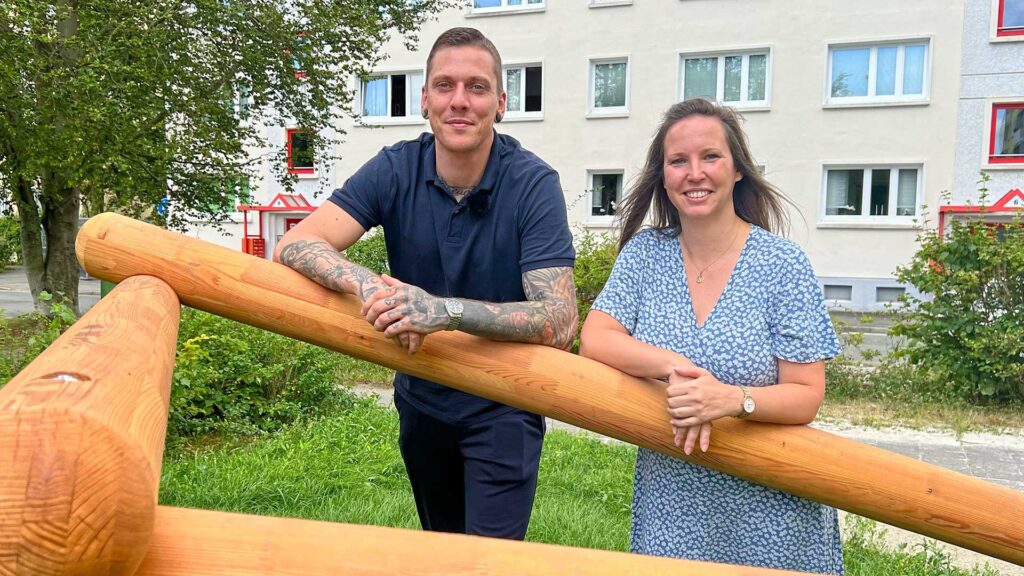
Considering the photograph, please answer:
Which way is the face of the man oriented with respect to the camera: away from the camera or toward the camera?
toward the camera

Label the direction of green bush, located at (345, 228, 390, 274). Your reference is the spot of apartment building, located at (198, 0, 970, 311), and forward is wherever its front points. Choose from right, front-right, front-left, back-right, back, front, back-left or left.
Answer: front-right

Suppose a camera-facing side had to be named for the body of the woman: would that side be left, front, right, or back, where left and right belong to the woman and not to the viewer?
front

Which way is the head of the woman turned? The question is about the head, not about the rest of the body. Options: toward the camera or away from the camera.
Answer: toward the camera

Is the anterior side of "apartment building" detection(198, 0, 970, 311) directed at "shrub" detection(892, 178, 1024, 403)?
yes

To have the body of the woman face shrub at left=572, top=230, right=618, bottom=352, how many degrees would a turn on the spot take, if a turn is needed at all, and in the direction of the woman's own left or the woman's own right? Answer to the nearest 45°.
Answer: approximately 180°

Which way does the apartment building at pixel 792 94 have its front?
toward the camera

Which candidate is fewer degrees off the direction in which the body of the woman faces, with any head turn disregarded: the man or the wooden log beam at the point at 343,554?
the wooden log beam

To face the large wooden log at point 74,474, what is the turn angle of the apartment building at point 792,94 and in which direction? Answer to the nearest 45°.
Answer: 0° — it already faces it

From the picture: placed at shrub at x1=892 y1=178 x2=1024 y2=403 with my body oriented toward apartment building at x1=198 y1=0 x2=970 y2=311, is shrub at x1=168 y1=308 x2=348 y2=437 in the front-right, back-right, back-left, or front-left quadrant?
back-left

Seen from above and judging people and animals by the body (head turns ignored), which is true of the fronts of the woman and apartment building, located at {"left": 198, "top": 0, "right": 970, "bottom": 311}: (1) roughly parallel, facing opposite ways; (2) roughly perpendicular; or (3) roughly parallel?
roughly parallel

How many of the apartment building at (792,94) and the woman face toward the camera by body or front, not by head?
2

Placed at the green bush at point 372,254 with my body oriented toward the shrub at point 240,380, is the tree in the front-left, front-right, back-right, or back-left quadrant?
back-right

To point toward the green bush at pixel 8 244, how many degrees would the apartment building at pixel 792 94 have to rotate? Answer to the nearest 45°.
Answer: approximately 90° to its right
